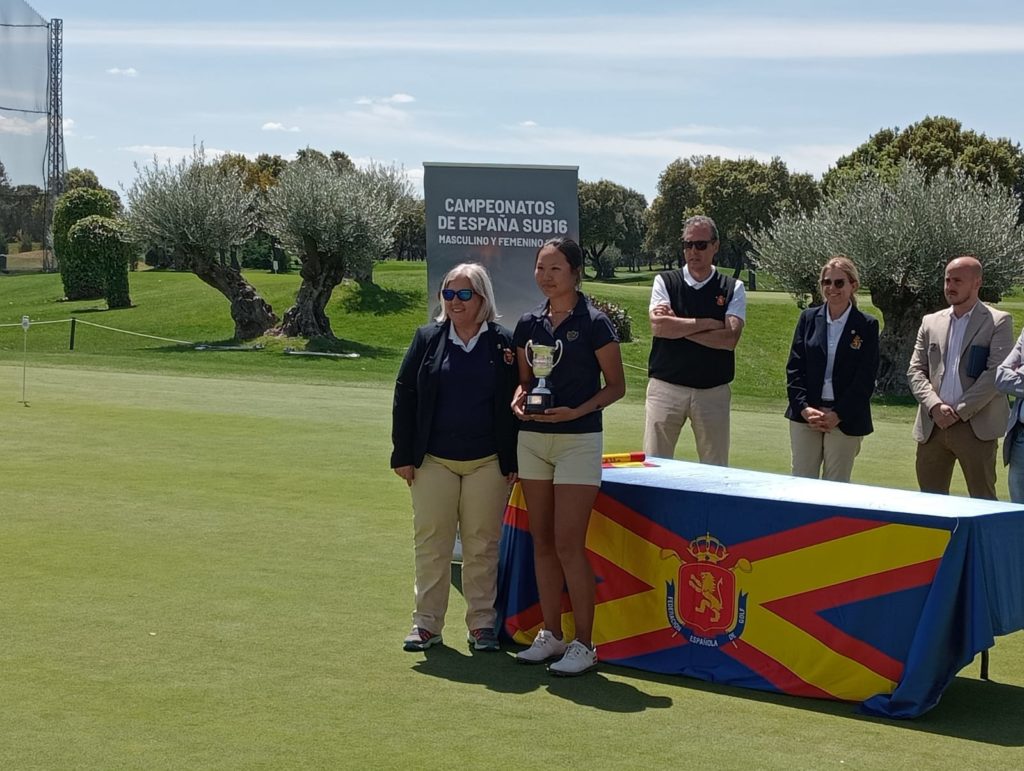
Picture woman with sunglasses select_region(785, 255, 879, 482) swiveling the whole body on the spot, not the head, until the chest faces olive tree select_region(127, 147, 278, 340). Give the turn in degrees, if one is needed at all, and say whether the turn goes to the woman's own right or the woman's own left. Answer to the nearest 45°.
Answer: approximately 90° to the woman's own right

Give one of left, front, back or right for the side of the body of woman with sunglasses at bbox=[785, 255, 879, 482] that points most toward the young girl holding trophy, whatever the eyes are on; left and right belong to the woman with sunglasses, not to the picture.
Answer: front

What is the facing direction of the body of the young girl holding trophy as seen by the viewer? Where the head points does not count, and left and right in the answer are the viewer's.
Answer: facing the viewer and to the left of the viewer

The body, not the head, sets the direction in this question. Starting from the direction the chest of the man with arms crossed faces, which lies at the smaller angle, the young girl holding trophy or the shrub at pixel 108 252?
the young girl holding trophy

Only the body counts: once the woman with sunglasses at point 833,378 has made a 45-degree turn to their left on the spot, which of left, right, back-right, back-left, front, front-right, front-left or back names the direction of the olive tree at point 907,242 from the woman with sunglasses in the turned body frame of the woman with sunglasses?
back

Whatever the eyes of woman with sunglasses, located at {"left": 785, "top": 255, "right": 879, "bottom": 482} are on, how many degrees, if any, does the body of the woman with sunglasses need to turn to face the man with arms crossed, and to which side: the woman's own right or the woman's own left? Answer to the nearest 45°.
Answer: approximately 45° to the woman's own right

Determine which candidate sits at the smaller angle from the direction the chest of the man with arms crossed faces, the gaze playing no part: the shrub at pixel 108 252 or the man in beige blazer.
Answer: the man in beige blazer

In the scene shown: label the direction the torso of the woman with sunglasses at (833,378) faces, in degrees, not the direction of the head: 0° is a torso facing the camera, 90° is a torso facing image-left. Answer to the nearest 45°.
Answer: approximately 45°

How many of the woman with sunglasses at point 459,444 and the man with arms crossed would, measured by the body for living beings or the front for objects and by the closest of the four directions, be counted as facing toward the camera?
2

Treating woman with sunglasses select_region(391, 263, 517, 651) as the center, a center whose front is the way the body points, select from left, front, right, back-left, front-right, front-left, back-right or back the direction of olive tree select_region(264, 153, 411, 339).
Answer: back

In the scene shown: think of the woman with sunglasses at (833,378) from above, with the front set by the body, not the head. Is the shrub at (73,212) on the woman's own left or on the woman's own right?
on the woman's own right

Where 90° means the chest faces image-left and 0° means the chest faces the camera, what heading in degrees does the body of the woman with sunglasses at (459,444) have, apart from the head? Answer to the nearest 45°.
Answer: approximately 0°

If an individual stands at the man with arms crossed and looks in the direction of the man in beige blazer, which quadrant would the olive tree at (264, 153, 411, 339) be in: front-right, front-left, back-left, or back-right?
back-left
